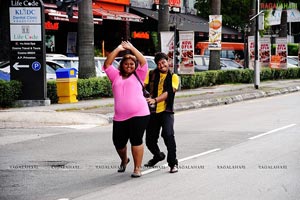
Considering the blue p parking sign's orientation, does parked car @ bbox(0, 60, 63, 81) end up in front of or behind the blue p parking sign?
behind

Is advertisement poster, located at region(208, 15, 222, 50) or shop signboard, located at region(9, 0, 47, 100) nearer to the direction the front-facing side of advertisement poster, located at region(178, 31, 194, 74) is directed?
the shop signboard

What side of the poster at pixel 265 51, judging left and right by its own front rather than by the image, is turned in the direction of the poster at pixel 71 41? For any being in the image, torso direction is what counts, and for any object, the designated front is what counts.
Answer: right

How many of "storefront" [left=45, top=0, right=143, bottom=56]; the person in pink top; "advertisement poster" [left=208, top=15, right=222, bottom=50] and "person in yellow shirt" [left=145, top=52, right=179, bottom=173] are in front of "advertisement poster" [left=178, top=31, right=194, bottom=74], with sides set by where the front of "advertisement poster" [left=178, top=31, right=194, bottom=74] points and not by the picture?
2

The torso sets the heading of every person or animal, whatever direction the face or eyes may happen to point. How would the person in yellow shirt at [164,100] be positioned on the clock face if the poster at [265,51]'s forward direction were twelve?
The person in yellow shirt is roughly at 12 o'clock from the poster.

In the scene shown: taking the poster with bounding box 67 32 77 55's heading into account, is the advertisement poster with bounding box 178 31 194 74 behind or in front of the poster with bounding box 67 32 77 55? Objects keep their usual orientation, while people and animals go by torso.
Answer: in front

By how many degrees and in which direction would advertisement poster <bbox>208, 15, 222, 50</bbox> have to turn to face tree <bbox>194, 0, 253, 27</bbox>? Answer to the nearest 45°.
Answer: approximately 180°

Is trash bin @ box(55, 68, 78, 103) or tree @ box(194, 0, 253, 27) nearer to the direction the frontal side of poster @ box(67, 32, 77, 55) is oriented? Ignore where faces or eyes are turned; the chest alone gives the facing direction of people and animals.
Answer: the trash bin

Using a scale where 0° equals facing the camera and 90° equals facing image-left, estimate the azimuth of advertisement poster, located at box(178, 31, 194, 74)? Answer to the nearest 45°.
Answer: approximately 0°

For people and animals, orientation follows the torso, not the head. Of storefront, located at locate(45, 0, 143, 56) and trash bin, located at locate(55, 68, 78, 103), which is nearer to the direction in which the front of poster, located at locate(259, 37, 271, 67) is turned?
the trash bin

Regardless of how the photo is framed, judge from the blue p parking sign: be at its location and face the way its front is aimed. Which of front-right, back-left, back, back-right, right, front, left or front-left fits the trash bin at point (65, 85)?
back-left
